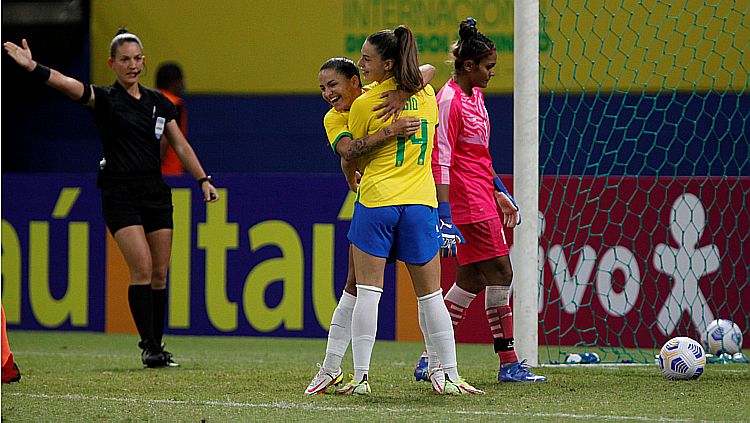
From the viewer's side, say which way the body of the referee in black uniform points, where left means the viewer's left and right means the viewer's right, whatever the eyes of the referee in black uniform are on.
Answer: facing the viewer and to the right of the viewer

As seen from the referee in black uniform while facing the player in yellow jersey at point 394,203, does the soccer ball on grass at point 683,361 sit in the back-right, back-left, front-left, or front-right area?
front-left

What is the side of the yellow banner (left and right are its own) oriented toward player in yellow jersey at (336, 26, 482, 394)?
front

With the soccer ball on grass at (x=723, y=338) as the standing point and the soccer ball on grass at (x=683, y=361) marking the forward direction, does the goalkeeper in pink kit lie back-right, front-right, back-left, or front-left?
front-right

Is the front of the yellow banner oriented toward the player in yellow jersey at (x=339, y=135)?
yes

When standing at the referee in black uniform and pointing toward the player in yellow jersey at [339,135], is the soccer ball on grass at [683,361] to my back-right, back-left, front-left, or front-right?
front-left

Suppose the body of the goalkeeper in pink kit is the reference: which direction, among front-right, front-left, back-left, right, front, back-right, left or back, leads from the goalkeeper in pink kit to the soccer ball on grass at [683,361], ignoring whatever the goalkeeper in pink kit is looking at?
front-left

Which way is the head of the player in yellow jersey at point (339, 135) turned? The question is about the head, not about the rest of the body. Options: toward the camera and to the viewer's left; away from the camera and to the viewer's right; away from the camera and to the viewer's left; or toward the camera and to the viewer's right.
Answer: toward the camera and to the viewer's left

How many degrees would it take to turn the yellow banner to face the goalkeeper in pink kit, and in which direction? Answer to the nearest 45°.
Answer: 0° — it already faces them

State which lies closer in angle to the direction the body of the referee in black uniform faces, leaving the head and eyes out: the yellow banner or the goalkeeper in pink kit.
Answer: the goalkeeper in pink kit

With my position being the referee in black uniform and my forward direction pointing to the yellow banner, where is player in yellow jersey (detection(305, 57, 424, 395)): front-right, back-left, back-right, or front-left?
back-right

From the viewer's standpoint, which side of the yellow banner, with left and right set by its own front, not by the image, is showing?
front

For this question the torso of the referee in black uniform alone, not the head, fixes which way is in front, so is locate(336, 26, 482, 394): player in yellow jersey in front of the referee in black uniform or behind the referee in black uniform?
in front

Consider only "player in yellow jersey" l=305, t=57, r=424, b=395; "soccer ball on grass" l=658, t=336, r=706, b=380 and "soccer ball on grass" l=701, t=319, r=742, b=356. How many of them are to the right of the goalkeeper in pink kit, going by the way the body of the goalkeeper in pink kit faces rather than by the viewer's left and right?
1

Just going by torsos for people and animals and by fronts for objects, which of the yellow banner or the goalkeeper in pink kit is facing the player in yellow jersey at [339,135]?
the yellow banner
